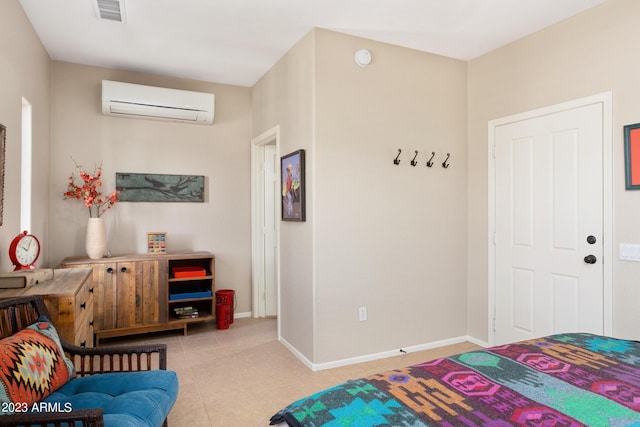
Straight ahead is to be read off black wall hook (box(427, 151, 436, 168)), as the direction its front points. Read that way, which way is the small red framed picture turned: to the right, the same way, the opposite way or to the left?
to the right

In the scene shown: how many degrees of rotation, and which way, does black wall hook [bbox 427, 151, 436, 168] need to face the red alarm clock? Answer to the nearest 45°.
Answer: approximately 90° to its right

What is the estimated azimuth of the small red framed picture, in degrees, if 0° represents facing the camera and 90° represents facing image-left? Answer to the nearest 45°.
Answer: approximately 45°

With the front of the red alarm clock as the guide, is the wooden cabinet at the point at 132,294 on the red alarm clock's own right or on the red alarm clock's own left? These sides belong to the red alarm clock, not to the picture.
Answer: on the red alarm clock's own left

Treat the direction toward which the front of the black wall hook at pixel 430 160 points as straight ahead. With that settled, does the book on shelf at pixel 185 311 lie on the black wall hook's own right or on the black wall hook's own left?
on the black wall hook's own right

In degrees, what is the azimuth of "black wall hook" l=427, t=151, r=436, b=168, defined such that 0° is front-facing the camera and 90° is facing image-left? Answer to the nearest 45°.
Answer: approximately 315°

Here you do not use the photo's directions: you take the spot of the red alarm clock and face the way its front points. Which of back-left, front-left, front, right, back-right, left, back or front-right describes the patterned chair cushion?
front-right

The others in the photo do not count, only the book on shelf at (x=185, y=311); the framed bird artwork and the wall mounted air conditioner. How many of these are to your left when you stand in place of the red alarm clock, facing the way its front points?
3
